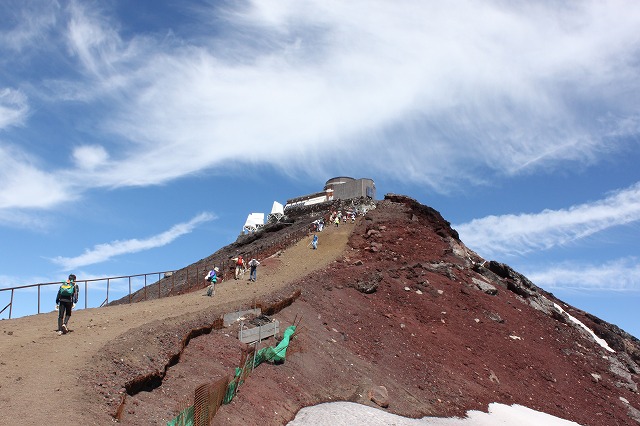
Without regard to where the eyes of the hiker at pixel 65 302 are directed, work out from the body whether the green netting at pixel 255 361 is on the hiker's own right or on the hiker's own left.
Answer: on the hiker's own right

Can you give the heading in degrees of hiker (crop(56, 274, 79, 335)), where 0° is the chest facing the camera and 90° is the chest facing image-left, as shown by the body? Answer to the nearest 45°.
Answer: approximately 225°
